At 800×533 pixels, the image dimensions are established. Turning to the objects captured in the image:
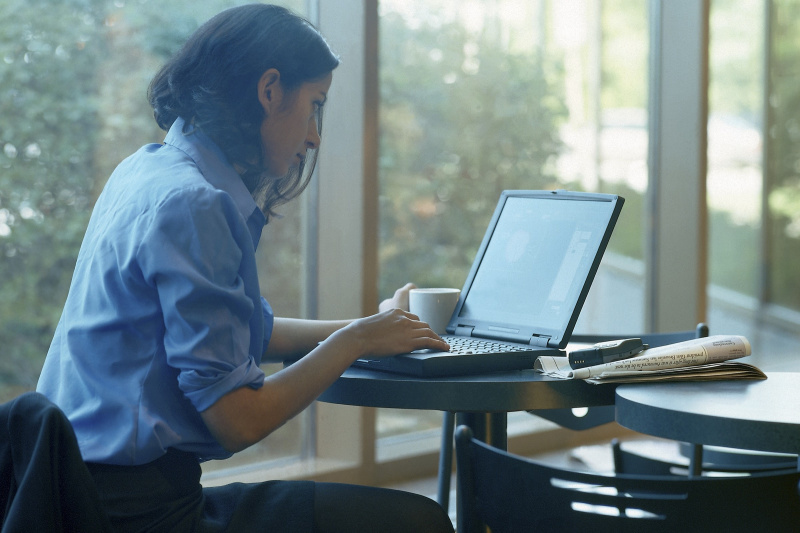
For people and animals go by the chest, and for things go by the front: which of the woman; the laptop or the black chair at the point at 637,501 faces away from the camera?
the black chair

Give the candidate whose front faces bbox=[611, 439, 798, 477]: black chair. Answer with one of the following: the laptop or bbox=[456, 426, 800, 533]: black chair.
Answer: bbox=[456, 426, 800, 533]: black chair

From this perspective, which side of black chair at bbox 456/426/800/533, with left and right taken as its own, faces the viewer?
back

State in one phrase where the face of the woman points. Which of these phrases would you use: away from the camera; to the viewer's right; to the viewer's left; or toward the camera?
to the viewer's right

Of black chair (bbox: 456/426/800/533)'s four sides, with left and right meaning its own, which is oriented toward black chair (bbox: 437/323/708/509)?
front

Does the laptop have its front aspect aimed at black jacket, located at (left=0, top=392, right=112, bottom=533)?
yes

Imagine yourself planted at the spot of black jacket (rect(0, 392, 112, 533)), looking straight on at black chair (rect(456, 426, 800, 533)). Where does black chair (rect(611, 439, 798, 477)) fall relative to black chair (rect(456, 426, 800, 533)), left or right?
left

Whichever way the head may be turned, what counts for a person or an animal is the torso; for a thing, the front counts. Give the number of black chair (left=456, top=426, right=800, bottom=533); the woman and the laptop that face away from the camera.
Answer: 1

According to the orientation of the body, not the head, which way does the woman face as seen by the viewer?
to the viewer's right

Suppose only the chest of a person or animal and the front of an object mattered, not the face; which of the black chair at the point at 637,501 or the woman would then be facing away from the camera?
the black chair
